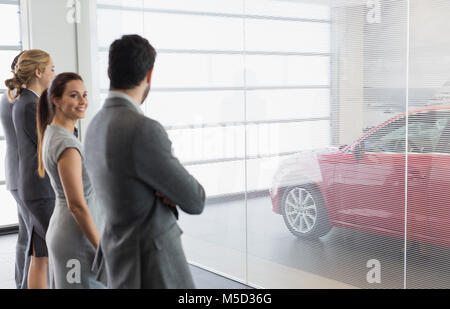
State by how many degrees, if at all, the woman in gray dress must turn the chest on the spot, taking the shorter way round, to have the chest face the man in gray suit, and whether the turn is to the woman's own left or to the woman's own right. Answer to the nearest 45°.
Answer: approximately 90° to the woman's own right

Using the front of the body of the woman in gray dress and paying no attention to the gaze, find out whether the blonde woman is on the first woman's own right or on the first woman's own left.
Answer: on the first woman's own left

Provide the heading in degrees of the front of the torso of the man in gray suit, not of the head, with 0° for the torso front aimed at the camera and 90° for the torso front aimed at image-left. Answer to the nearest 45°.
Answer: approximately 225°

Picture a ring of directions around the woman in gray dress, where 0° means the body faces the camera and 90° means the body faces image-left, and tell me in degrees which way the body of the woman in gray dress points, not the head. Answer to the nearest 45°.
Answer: approximately 270°

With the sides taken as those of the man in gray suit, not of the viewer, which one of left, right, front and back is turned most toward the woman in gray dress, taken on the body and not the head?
left

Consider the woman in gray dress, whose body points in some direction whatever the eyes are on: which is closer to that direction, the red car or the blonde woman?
the red car

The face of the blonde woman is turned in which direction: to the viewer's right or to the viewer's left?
to the viewer's right
